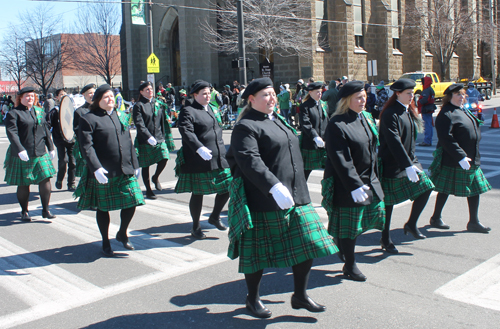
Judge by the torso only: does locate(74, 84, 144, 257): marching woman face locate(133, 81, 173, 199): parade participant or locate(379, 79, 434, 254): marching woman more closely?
the marching woman

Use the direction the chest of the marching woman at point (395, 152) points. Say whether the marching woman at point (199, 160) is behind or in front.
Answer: behind

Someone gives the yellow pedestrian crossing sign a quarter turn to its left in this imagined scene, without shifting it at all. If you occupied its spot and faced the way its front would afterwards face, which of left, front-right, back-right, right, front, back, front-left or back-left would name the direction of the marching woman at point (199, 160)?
right

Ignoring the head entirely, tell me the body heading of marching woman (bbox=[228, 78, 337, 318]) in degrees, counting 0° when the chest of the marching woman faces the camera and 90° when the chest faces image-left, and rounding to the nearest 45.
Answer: approximately 315°

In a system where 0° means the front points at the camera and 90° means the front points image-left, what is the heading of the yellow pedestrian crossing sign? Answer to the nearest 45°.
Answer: approximately 0°

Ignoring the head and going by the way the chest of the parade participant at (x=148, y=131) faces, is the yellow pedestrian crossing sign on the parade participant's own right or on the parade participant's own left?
on the parade participant's own left

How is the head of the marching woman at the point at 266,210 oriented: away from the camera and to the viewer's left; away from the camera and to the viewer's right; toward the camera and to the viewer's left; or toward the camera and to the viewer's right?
toward the camera and to the viewer's right

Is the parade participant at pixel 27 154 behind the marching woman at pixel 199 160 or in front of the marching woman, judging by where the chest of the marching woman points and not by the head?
behind

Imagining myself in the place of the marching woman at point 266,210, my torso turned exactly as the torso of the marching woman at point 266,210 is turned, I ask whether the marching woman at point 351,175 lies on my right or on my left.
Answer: on my left

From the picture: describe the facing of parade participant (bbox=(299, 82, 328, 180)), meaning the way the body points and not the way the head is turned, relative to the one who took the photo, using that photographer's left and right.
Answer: facing the viewer and to the right of the viewer
